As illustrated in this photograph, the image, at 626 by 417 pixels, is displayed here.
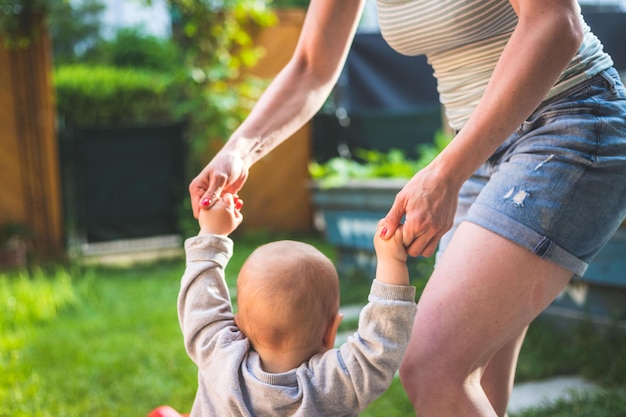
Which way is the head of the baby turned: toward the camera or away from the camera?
away from the camera

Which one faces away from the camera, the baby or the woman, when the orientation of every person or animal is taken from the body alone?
the baby

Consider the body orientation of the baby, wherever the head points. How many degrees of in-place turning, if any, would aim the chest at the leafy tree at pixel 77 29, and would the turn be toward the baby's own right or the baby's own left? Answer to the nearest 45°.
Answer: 0° — they already face it

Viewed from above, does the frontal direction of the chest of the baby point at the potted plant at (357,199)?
yes

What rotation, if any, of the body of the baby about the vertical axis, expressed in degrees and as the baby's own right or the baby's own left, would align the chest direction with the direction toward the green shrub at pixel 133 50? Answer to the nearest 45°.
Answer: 0° — they already face it

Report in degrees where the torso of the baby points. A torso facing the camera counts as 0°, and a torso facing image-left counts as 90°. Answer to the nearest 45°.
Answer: approximately 180°
